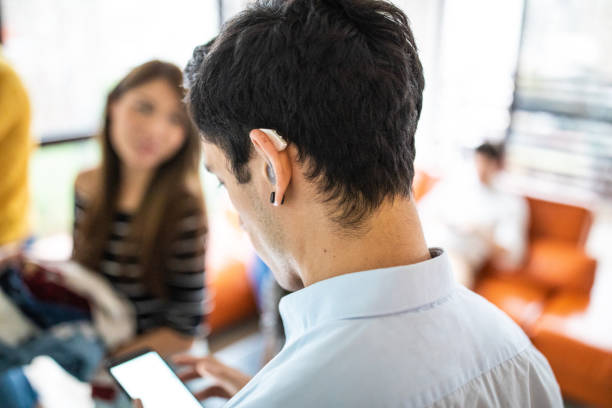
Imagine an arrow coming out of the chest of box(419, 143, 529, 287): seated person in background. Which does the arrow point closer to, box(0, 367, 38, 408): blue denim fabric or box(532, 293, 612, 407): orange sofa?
the blue denim fabric

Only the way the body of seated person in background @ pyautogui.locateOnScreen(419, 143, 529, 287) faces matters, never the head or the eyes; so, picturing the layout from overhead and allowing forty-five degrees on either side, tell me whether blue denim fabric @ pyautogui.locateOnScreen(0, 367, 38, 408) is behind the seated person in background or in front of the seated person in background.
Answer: in front

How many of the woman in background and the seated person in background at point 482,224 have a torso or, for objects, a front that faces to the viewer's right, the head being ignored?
0

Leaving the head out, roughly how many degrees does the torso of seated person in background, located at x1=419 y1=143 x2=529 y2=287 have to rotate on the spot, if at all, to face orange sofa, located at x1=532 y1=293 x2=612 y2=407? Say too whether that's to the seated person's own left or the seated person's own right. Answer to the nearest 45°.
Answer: approximately 90° to the seated person's own left

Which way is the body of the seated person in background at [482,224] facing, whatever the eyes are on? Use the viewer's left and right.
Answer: facing the viewer and to the left of the viewer

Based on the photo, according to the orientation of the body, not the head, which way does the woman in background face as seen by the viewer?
toward the camera
